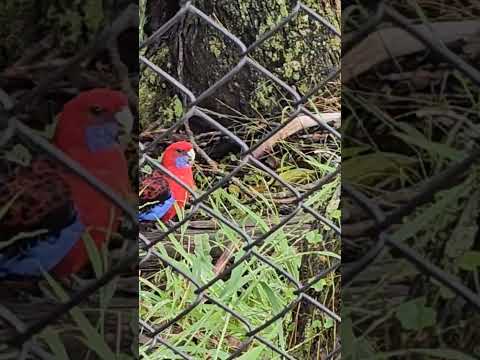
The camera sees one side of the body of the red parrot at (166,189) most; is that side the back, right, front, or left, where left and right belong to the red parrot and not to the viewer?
right
